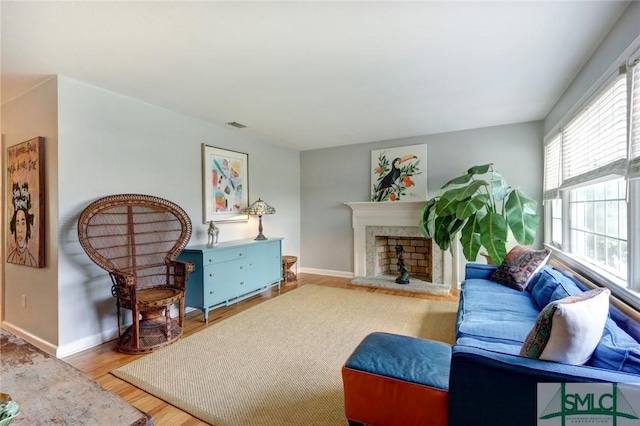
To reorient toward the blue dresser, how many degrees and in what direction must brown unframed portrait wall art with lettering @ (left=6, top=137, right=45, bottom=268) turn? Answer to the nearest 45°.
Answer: approximately 135° to its left

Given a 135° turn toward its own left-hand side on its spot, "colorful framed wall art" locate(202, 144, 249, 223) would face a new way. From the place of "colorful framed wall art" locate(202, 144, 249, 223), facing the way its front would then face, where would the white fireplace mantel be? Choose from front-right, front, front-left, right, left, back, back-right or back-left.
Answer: right

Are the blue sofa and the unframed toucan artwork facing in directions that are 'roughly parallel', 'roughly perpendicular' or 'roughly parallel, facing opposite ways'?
roughly perpendicular

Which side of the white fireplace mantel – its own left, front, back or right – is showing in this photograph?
front

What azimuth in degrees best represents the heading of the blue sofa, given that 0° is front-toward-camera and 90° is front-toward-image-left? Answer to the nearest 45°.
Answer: approximately 90°

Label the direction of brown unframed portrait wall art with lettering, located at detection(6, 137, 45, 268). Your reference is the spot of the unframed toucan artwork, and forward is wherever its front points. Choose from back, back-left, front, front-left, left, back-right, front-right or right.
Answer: front-right

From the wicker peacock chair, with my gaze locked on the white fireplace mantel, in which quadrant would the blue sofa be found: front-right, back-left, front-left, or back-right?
front-right

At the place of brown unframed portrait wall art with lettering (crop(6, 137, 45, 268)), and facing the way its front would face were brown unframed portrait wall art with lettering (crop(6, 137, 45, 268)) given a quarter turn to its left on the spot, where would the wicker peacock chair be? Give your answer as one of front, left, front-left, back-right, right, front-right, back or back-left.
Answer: front

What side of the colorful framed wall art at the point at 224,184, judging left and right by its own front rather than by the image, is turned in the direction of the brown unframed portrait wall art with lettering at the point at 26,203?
right

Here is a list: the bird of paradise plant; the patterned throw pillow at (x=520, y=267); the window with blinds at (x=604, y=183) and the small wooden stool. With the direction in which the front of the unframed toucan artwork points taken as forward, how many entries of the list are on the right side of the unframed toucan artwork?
1

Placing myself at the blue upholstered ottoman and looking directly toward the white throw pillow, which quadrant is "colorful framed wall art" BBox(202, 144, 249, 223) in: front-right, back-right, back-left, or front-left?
back-left

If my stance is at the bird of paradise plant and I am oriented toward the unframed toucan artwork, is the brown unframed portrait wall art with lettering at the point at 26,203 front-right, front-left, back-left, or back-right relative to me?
front-left

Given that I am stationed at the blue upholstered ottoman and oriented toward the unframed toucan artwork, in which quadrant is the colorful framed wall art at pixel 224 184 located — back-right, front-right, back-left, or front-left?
front-left

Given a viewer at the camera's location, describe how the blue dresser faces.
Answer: facing the viewer and to the right of the viewer

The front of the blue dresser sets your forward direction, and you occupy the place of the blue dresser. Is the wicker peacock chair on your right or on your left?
on your right

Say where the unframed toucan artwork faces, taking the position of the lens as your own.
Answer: facing the viewer

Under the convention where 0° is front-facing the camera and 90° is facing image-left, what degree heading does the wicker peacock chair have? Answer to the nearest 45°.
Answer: approximately 315°

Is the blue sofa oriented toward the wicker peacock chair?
yes

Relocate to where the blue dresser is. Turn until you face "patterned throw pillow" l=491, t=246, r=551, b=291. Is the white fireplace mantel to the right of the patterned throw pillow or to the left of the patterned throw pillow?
left

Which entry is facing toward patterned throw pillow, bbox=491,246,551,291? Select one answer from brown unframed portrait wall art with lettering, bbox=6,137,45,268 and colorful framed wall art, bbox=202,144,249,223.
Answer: colorful framed wall art, bbox=202,144,249,223
